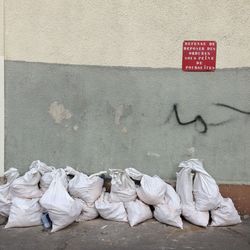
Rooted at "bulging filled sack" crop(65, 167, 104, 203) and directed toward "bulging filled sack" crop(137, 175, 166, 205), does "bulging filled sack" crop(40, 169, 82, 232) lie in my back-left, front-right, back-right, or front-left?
back-right

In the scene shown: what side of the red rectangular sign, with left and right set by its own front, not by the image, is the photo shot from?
front

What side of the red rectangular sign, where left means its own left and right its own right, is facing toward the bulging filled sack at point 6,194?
right

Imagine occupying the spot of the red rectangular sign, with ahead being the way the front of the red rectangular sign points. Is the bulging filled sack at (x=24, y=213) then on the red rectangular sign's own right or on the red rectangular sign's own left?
on the red rectangular sign's own right
